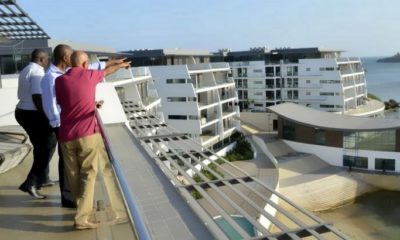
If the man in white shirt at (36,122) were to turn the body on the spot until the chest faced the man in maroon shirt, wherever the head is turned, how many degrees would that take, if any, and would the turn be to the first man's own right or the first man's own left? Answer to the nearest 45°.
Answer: approximately 90° to the first man's own right

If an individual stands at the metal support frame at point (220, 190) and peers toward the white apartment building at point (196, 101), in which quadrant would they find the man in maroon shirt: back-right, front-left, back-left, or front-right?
back-left

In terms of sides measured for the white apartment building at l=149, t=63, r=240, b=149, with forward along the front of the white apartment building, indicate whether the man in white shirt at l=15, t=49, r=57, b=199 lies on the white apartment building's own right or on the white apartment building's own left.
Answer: on the white apartment building's own right

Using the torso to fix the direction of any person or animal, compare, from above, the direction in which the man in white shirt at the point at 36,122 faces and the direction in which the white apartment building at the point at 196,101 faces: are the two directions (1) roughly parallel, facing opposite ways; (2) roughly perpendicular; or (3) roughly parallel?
roughly perpendicular

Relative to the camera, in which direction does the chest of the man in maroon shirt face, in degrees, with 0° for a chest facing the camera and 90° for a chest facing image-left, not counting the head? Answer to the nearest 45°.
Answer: approximately 225°

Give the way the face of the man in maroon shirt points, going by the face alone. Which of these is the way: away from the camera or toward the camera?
away from the camera

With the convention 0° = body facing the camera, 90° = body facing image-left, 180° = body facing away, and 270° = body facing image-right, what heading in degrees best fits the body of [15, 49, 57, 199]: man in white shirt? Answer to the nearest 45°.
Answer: approximately 270°

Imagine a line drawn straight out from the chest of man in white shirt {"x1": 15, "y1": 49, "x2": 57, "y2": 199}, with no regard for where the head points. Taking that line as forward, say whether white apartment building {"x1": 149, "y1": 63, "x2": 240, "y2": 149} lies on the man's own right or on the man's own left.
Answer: on the man's own left

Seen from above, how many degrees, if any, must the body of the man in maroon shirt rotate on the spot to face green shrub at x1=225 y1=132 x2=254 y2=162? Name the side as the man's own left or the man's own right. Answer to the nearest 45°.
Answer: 0° — they already face it
